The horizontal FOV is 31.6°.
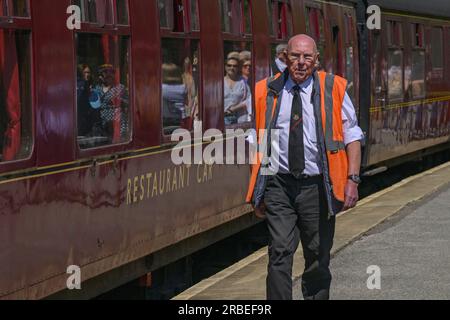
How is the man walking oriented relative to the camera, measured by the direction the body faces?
toward the camera
